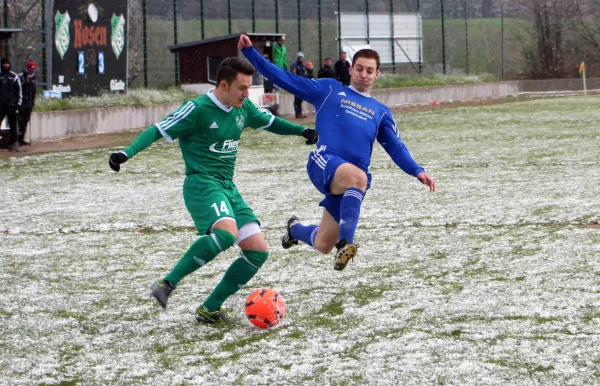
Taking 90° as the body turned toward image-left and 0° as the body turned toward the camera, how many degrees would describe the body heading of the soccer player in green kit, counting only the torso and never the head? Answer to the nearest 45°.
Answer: approximately 315°

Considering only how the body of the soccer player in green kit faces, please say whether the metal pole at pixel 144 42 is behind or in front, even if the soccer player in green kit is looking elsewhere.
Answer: behind

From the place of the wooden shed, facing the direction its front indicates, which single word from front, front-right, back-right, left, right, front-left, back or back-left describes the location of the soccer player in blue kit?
front-right

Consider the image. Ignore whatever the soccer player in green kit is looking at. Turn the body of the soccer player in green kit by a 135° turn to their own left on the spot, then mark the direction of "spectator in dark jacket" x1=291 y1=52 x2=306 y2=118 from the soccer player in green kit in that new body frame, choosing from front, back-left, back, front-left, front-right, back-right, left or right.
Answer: front

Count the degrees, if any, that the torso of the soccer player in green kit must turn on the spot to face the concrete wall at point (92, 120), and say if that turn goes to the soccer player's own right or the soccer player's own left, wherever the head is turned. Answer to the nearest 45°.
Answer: approximately 135° to the soccer player's own left

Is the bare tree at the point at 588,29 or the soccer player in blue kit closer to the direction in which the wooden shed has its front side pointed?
the soccer player in blue kit

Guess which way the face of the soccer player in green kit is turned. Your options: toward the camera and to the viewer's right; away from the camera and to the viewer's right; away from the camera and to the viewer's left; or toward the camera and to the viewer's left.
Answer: toward the camera and to the viewer's right

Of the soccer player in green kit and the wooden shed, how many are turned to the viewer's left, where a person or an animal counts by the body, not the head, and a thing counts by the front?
0
